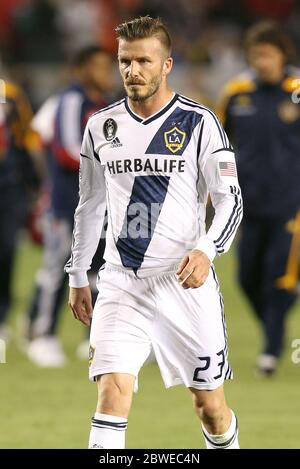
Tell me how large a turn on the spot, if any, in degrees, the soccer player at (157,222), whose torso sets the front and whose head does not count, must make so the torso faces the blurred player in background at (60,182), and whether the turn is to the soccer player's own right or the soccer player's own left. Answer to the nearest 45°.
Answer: approximately 180°

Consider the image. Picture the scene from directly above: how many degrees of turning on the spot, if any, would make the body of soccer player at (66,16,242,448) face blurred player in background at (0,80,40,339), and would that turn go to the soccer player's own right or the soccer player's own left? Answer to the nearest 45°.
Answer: approximately 180°

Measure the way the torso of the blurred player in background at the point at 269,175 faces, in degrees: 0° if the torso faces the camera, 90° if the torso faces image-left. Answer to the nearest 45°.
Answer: approximately 0°

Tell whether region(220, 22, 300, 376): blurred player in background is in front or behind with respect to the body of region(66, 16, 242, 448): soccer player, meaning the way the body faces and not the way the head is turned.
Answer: behind

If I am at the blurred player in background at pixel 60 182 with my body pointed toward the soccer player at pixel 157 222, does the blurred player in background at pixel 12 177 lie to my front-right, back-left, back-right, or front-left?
back-right
